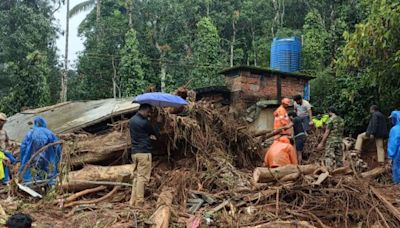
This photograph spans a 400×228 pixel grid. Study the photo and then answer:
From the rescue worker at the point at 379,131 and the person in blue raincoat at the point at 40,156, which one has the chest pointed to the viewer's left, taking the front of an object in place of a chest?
the rescue worker

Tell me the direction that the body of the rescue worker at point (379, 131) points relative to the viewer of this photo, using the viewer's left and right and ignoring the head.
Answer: facing to the left of the viewer

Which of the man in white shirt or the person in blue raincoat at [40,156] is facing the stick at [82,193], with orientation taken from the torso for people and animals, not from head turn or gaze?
the man in white shirt

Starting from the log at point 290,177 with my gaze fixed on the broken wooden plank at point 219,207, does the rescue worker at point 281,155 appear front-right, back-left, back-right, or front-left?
back-right

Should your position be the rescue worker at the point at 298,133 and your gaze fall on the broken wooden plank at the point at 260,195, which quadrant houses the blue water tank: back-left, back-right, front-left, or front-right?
back-right

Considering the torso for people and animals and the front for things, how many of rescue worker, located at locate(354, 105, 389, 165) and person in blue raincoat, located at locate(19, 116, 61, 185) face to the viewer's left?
1

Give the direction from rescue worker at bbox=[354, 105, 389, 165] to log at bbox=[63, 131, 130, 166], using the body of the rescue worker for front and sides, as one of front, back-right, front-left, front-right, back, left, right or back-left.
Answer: front-left

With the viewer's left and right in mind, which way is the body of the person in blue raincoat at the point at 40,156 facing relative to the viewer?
facing away from the viewer
